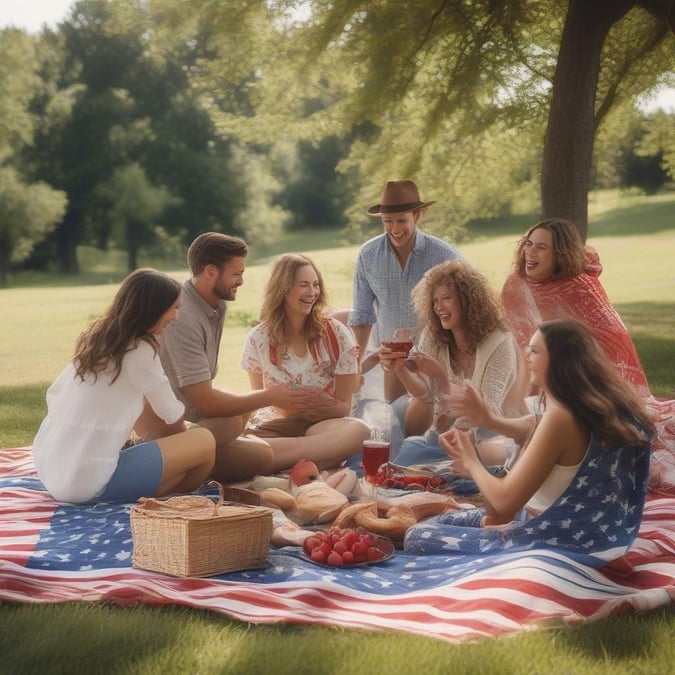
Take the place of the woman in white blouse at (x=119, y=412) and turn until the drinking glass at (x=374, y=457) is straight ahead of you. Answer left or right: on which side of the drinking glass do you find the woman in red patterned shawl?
left

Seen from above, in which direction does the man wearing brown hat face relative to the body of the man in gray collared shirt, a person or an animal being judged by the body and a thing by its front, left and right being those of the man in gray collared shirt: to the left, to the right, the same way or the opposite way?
to the right

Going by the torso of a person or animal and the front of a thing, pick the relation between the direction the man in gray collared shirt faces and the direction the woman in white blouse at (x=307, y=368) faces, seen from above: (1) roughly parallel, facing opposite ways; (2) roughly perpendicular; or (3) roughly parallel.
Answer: roughly perpendicular

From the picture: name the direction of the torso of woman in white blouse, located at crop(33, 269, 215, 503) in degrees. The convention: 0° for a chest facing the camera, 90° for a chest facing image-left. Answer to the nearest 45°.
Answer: approximately 225°

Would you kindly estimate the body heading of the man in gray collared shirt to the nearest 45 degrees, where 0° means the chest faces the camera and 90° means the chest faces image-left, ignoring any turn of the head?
approximately 270°

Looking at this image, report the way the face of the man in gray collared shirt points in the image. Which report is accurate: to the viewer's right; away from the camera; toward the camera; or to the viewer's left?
to the viewer's right

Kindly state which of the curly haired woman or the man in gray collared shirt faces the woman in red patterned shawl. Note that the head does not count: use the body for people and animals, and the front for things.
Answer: the man in gray collared shirt

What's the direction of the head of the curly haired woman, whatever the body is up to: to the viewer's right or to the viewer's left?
to the viewer's left

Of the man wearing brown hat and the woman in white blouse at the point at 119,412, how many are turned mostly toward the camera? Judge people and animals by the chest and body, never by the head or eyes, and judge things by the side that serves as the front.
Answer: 1

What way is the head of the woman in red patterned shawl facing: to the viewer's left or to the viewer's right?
to the viewer's left

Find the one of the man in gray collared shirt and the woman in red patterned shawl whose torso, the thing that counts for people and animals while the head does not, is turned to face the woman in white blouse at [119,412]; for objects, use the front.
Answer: the woman in red patterned shawl

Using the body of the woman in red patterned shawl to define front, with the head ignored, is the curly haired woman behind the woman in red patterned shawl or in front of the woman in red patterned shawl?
in front

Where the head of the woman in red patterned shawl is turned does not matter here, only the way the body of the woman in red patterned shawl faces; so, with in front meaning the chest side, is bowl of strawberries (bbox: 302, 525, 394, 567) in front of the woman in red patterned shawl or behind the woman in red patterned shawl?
in front
